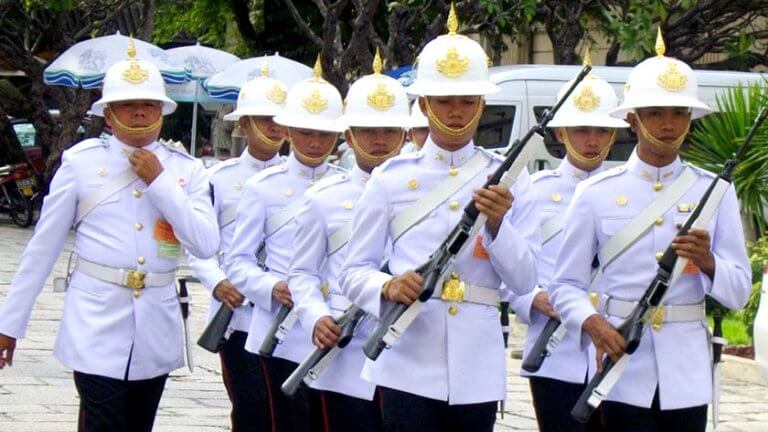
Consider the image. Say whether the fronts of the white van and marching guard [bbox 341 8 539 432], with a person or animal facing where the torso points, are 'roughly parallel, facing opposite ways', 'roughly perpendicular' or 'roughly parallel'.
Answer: roughly perpendicular

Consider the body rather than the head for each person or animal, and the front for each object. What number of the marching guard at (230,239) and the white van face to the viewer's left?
1

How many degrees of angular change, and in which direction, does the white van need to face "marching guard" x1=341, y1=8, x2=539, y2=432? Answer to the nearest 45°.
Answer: approximately 90° to its left

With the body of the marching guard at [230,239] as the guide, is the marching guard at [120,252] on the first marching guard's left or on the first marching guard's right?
on the first marching guard's right

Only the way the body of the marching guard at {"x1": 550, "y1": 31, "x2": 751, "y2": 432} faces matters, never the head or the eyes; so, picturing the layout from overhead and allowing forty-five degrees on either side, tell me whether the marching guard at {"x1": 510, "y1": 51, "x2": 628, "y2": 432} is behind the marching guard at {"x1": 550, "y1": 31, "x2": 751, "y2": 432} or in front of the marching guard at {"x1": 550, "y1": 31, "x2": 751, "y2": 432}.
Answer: behind

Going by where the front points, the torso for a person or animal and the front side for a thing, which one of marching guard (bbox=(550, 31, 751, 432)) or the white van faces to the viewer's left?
the white van

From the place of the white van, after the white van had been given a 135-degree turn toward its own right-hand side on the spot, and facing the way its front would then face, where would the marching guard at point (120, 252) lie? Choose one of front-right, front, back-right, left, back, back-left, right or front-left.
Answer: back-right

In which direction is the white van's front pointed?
to the viewer's left

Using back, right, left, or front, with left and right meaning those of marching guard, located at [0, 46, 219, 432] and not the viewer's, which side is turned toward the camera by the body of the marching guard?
front

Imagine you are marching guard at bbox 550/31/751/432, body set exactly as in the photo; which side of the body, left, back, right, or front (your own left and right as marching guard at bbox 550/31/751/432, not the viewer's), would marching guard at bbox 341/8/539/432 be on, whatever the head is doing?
right

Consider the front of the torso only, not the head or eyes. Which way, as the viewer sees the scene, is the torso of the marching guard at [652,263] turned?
toward the camera
